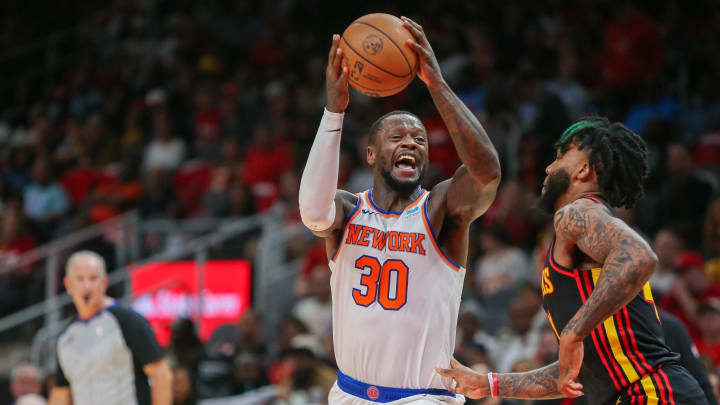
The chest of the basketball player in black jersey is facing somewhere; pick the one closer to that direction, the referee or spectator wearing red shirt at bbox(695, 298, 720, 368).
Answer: the referee

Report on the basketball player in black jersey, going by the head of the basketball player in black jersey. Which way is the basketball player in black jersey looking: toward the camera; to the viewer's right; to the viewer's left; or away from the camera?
to the viewer's left

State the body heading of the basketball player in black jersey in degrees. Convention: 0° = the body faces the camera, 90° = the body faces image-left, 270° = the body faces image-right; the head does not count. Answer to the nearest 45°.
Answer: approximately 90°

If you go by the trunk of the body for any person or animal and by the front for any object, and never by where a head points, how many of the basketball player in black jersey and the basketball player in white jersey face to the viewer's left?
1

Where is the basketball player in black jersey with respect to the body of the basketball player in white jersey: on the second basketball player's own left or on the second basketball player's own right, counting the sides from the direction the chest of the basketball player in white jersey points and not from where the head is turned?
on the second basketball player's own left

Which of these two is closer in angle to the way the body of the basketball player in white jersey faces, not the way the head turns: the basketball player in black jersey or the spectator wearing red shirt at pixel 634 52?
the basketball player in black jersey

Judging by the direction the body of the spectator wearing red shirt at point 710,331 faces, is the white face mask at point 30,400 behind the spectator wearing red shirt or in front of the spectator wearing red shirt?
in front

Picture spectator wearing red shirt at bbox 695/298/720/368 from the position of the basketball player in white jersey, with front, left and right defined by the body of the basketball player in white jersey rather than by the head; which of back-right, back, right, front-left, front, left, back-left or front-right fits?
back-left

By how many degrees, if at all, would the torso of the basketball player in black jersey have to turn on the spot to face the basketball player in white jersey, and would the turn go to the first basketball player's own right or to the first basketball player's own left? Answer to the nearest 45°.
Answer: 0° — they already face them

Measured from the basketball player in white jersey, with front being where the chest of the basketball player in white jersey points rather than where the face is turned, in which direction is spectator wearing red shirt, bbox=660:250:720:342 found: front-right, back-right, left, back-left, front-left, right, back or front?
back-left

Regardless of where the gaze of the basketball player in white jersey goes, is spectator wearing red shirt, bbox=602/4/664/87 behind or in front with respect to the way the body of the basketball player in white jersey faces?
behind

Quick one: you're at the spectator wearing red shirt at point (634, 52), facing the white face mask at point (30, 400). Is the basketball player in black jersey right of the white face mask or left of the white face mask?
left
